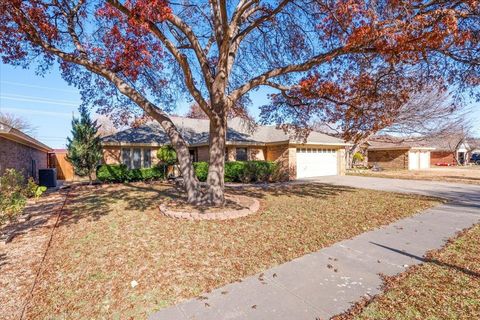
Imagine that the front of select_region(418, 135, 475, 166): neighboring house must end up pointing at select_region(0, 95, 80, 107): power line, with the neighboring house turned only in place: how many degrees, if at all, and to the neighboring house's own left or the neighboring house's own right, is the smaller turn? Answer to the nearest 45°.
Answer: approximately 45° to the neighboring house's own right

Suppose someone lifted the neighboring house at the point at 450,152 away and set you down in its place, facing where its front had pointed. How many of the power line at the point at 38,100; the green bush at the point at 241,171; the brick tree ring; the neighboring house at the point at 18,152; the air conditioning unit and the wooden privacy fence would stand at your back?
0

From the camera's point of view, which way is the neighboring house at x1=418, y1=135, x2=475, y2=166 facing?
toward the camera

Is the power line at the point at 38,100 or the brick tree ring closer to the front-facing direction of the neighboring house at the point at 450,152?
the brick tree ring

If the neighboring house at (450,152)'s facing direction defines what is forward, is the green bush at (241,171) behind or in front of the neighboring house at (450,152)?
in front

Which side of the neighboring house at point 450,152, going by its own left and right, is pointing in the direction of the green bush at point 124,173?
right

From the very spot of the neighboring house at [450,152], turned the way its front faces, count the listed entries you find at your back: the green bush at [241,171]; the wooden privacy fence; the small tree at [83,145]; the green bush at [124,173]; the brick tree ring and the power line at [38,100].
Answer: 0

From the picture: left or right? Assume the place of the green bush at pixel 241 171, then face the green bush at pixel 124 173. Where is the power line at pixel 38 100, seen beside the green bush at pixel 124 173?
right

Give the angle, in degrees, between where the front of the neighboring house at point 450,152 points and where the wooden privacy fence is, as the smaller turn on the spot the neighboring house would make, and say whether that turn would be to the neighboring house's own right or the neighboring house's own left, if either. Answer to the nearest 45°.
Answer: approximately 45° to the neighboring house's own right
